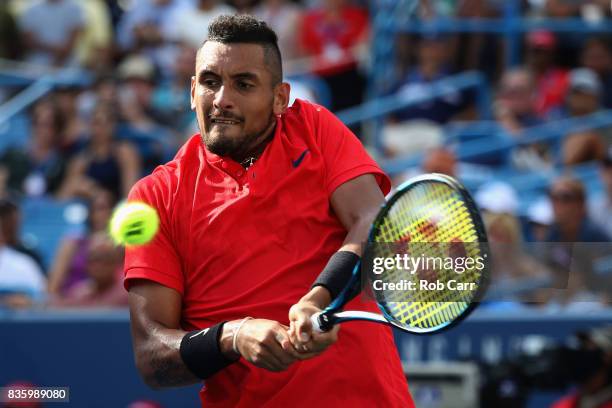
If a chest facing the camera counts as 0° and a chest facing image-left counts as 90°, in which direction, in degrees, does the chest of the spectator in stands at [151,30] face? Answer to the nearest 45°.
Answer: approximately 0°

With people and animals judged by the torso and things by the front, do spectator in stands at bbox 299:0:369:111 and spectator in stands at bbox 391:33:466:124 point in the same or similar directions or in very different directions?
same or similar directions

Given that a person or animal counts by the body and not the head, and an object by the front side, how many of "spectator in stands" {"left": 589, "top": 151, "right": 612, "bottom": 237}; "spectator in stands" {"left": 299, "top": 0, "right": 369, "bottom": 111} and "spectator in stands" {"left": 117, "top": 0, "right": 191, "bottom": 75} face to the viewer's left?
0

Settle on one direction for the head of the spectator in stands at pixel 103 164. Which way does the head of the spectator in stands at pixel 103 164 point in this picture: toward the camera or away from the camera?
toward the camera

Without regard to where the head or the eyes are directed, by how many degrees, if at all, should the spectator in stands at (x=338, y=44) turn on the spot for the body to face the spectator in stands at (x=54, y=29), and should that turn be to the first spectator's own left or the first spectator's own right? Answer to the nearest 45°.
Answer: approximately 90° to the first spectator's own right

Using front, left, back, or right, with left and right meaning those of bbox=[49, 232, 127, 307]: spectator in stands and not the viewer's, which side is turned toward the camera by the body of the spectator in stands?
front

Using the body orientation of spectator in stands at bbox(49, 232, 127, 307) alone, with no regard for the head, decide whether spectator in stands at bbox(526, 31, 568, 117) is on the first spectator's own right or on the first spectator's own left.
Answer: on the first spectator's own left

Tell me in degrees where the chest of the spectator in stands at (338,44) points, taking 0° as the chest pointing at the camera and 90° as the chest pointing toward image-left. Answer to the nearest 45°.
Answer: approximately 0°

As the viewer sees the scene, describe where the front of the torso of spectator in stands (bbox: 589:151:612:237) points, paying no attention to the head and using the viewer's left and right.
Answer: facing the viewer

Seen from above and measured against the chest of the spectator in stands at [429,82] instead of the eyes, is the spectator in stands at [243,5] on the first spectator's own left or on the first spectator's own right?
on the first spectator's own right
